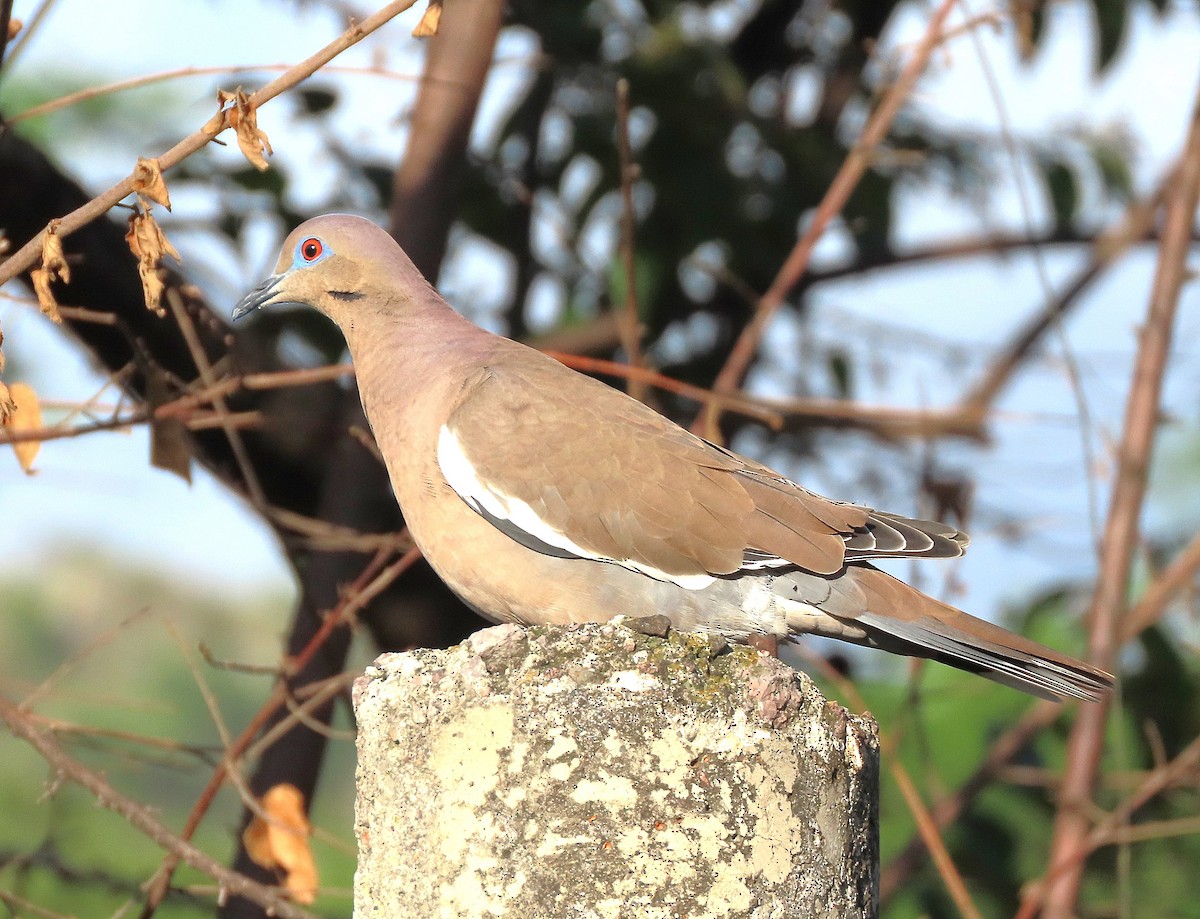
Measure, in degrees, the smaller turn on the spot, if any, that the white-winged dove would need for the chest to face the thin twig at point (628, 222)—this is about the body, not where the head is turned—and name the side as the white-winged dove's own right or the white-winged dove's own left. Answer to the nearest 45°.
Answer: approximately 90° to the white-winged dove's own right

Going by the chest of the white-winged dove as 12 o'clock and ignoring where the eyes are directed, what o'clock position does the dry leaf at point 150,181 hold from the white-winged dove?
The dry leaf is roughly at 11 o'clock from the white-winged dove.

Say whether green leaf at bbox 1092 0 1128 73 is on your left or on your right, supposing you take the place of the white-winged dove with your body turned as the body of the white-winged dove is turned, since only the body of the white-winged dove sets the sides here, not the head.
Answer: on your right

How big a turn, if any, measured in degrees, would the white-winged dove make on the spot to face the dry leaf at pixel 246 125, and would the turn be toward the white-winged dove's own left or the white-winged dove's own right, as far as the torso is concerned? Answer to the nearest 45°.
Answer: approximately 45° to the white-winged dove's own left

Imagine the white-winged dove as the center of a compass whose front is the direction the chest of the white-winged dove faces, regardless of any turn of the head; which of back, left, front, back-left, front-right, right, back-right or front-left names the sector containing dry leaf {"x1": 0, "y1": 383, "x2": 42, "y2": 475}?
front

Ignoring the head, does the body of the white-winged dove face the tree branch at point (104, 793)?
yes

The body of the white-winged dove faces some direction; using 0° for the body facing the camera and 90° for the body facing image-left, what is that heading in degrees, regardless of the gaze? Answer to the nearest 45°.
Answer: approximately 90°

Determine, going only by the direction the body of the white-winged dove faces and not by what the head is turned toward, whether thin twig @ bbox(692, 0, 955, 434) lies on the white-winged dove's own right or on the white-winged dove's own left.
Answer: on the white-winged dove's own right

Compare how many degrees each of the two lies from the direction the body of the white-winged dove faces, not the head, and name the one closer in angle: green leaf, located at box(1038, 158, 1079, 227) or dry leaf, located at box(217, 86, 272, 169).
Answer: the dry leaf

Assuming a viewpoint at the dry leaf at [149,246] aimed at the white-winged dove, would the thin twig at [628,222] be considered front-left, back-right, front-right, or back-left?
front-left
